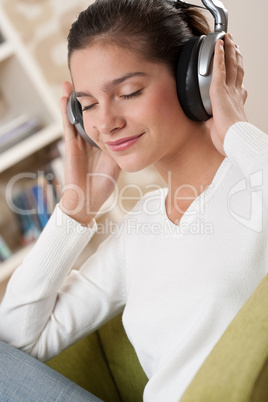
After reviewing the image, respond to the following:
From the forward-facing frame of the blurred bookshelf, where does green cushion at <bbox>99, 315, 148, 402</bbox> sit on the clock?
The green cushion is roughly at 12 o'clock from the blurred bookshelf.

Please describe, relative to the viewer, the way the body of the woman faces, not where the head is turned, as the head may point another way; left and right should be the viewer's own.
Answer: facing the viewer and to the left of the viewer

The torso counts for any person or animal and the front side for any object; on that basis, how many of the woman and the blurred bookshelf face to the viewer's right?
0

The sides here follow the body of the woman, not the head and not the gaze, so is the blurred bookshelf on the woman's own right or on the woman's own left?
on the woman's own right

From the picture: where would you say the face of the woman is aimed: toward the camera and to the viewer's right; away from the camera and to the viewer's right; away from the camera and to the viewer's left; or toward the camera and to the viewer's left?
toward the camera and to the viewer's left

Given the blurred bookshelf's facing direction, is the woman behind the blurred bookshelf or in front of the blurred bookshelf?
in front

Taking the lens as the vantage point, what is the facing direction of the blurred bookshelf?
facing the viewer

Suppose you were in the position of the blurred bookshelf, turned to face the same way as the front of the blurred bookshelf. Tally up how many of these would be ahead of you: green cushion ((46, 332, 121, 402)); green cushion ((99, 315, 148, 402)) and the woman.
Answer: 3

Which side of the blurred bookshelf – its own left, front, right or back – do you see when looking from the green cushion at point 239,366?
front
